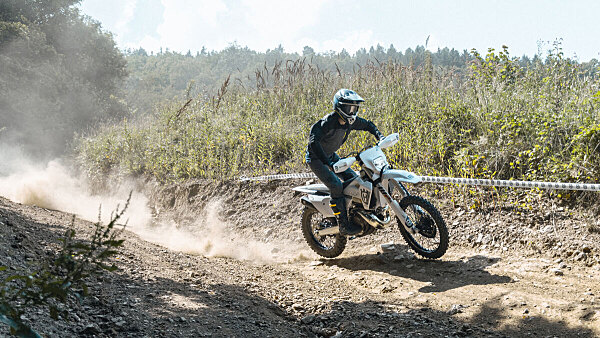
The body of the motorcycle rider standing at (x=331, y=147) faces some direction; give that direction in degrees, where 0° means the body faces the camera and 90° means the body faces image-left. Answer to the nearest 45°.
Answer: approximately 315°

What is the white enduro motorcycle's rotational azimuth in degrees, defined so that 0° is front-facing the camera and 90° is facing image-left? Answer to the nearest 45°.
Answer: approximately 315°

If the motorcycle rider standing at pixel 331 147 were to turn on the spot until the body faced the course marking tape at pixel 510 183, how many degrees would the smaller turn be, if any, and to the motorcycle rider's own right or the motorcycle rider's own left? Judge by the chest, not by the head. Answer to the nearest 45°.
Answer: approximately 45° to the motorcycle rider's own left
